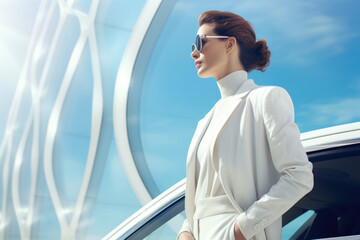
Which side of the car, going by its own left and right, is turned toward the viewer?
left

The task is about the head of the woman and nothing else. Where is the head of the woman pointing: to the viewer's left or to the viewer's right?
to the viewer's left

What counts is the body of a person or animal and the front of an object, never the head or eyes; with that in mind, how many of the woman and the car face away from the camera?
0

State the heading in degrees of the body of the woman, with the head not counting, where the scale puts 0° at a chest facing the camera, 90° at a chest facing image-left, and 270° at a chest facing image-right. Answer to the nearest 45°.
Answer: approximately 45°
